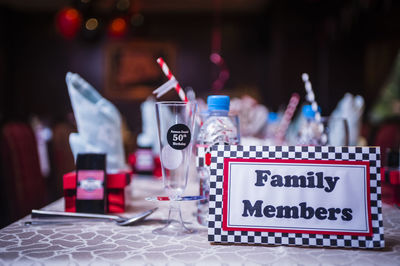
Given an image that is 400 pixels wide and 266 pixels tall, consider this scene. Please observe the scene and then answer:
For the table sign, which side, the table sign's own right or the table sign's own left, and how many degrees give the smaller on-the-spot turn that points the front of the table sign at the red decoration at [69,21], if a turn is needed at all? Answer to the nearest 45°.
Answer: approximately 135° to the table sign's own right

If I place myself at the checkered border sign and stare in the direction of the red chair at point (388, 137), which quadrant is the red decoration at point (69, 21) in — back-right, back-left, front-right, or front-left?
front-left

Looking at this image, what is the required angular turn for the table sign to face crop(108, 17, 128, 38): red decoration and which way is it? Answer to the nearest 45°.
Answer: approximately 135° to its right

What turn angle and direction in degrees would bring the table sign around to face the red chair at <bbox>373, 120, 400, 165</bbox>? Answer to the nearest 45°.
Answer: approximately 180°

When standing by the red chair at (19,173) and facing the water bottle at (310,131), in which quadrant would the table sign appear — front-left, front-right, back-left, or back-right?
front-right

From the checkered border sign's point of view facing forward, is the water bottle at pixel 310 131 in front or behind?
behind

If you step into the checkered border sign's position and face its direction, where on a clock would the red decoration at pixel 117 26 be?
The red decoration is roughly at 5 o'clock from the checkered border sign.

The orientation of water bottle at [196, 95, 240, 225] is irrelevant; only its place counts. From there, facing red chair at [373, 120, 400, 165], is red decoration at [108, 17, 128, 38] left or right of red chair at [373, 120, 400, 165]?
left

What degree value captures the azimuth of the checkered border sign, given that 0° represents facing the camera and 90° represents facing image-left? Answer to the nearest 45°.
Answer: approximately 0°

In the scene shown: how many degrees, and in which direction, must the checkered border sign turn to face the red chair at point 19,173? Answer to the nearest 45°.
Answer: approximately 135° to its right

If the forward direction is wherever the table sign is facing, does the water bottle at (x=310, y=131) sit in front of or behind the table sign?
behind
